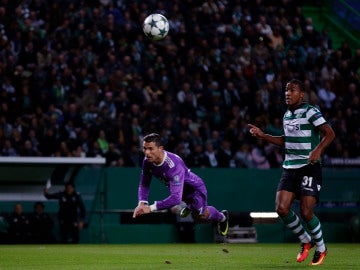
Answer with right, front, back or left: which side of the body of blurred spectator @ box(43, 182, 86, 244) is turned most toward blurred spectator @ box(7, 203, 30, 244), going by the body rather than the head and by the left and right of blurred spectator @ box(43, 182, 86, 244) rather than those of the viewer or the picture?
right

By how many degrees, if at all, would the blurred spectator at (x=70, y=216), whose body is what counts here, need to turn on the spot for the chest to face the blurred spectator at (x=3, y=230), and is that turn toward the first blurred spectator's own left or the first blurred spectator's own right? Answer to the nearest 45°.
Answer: approximately 90° to the first blurred spectator's own right

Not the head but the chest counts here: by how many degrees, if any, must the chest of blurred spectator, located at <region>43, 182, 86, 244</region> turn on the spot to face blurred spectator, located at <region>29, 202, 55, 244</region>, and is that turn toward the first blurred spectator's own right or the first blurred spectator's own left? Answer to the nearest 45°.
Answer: approximately 90° to the first blurred spectator's own right

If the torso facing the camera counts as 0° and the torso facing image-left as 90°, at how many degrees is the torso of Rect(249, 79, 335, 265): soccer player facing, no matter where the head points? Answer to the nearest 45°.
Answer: approximately 45°

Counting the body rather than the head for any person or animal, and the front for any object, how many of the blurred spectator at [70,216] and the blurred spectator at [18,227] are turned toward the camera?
2

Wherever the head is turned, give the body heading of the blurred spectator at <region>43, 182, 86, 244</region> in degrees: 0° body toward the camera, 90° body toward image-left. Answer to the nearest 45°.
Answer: approximately 0°

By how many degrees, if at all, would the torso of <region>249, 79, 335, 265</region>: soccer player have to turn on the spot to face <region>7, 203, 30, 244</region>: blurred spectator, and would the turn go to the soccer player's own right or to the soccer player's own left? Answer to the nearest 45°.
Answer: approximately 90° to the soccer player's own right

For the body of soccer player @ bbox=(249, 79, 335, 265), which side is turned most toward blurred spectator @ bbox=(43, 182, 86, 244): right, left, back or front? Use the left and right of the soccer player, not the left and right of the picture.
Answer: right

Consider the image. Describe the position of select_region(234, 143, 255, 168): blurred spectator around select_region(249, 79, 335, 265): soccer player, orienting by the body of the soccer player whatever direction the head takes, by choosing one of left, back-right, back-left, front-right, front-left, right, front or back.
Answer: back-right

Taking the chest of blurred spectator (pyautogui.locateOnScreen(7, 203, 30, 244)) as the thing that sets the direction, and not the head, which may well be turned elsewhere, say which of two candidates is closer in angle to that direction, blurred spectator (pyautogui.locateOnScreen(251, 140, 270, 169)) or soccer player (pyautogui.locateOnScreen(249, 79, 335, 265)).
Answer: the soccer player

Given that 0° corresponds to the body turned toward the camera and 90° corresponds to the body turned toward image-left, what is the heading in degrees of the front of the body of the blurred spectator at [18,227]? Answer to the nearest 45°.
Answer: approximately 0°
